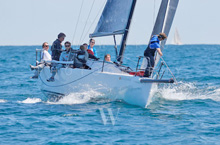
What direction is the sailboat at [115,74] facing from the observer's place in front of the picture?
facing the viewer and to the right of the viewer
